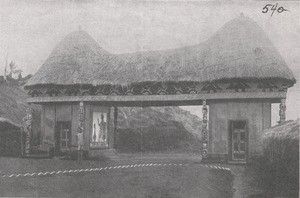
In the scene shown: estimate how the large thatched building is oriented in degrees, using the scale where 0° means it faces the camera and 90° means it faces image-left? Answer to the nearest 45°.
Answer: approximately 0°
